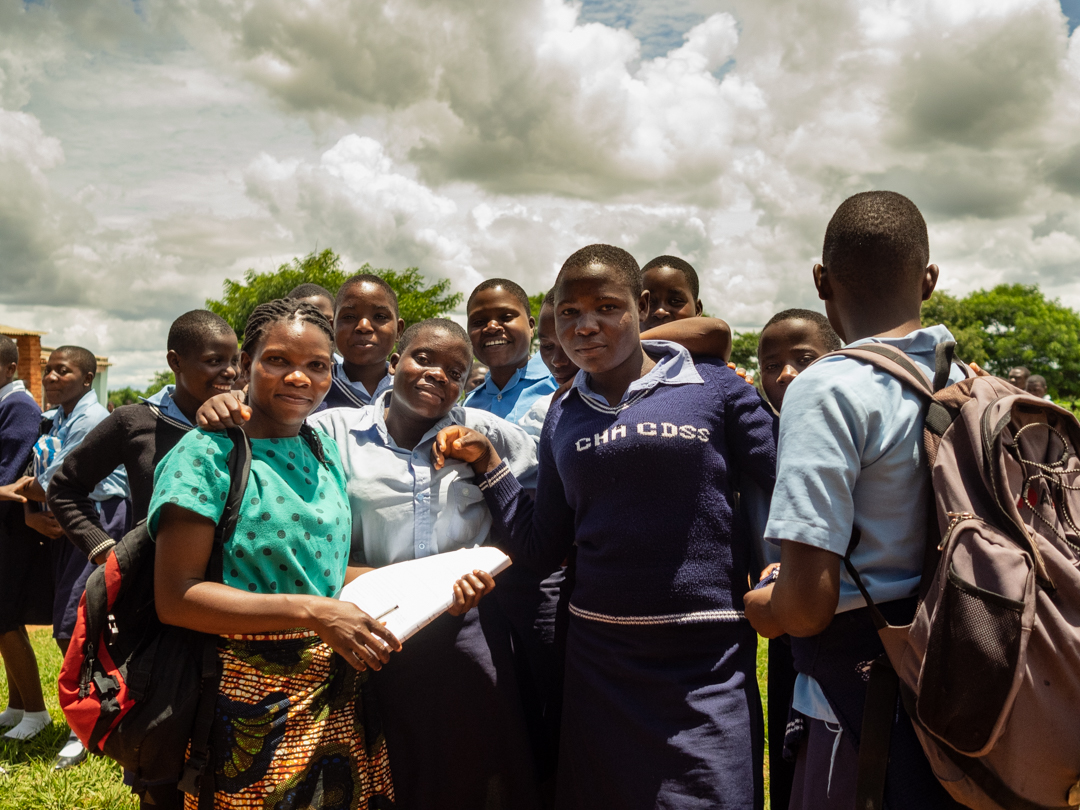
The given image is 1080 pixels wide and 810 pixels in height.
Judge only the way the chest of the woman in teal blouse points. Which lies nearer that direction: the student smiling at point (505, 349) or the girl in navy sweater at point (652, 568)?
the girl in navy sweater

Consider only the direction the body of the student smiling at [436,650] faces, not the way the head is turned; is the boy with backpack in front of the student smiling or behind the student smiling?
in front

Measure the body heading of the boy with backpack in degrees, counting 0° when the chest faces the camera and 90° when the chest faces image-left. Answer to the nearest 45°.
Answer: approximately 135°

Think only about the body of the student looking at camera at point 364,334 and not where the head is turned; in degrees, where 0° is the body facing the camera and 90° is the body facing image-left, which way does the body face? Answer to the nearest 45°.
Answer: approximately 0°

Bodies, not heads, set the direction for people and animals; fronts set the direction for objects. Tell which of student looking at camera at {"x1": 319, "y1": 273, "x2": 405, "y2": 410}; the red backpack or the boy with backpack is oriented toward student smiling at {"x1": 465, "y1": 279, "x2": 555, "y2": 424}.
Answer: the boy with backpack

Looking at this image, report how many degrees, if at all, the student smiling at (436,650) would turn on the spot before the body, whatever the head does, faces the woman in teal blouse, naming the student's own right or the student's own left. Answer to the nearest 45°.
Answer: approximately 45° to the student's own right

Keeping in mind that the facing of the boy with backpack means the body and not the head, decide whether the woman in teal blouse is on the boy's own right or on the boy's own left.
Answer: on the boy's own left

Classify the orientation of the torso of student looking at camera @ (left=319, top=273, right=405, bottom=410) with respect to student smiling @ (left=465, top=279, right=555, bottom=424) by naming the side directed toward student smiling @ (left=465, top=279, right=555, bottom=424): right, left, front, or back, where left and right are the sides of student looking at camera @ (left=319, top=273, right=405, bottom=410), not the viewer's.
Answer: left

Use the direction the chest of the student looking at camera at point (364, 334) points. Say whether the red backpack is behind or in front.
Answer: in front

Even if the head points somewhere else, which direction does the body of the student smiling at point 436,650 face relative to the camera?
toward the camera

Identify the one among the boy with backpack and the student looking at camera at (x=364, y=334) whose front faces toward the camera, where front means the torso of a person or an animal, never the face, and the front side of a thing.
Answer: the student looking at camera

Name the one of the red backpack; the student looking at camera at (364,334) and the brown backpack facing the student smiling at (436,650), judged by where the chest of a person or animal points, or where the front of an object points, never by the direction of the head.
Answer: the student looking at camera at (364,334)

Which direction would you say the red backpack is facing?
to the viewer's left

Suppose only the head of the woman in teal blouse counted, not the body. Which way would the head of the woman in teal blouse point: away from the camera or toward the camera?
toward the camera

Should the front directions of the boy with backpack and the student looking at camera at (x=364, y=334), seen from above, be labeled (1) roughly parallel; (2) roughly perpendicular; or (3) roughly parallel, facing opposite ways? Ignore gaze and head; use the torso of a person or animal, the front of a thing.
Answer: roughly parallel, facing opposite ways

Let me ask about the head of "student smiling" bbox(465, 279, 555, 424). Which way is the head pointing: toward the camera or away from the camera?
toward the camera

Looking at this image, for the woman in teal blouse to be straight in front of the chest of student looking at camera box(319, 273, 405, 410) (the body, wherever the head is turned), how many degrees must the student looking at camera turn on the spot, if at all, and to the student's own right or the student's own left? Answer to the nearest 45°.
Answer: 0° — they already face them

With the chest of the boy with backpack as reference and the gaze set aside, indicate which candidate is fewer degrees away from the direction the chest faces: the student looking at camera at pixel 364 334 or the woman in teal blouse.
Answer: the student looking at camera
